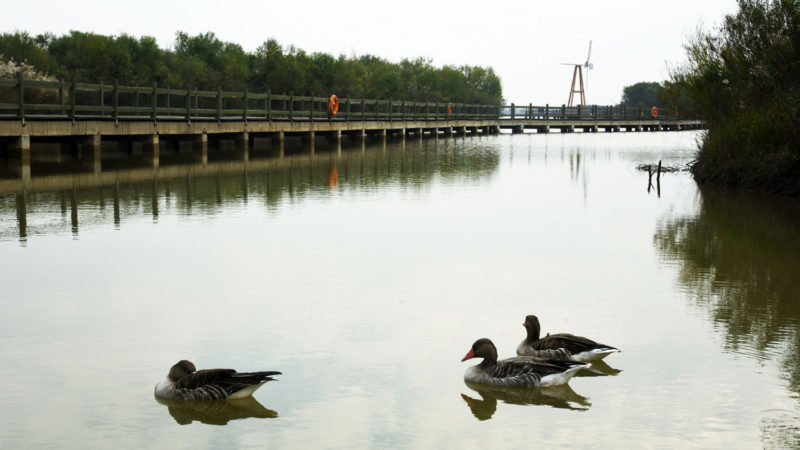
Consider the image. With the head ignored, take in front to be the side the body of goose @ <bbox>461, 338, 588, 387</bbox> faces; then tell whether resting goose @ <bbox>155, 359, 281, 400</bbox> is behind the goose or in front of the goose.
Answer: in front

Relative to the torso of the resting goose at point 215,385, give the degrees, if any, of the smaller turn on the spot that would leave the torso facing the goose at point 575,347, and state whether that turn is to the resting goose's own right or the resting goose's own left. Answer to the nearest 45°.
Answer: approximately 180°

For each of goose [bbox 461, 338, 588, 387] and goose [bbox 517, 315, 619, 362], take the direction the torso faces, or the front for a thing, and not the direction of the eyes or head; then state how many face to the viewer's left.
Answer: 2

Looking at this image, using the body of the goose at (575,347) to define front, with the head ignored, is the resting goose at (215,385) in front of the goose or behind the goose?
in front

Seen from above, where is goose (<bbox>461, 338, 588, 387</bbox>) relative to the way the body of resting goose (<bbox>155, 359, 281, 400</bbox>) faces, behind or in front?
behind

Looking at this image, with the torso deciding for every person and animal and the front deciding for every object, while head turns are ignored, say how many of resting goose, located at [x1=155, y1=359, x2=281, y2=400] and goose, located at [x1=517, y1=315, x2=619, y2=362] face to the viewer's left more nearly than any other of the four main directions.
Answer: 2

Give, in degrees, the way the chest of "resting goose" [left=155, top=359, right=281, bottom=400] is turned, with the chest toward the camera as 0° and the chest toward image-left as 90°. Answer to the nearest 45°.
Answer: approximately 90°

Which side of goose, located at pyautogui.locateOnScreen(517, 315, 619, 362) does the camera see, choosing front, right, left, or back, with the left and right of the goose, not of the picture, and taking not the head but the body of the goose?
left

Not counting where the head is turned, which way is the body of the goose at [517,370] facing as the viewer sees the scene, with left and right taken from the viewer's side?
facing to the left of the viewer
